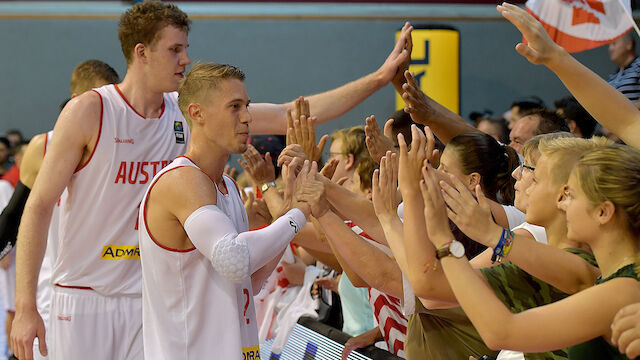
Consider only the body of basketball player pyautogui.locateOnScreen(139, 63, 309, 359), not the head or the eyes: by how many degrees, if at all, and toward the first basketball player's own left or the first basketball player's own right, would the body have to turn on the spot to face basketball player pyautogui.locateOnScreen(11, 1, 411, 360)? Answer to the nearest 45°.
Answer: approximately 135° to the first basketball player's own left

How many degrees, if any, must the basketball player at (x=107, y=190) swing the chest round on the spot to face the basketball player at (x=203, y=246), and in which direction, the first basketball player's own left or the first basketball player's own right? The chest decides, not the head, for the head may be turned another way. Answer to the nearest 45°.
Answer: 0° — they already face them

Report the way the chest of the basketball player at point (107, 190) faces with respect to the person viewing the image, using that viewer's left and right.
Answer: facing the viewer and to the right of the viewer

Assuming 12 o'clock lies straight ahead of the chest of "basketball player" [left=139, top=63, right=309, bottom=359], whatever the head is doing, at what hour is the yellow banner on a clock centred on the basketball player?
The yellow banner is roughly at 10 o'clock from the basketball player.

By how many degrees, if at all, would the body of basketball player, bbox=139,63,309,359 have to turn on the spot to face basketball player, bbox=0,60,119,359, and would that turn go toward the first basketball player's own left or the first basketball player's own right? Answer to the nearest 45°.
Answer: approximately 135° to the first basketball player's own left

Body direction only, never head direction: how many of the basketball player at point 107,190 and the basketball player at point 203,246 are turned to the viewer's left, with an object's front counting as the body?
0

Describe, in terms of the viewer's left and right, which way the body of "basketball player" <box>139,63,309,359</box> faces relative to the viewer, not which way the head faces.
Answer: facing to the right of the viewer

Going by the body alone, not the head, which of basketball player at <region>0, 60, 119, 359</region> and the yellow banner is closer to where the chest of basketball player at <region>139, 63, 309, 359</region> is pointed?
the yellow banner
